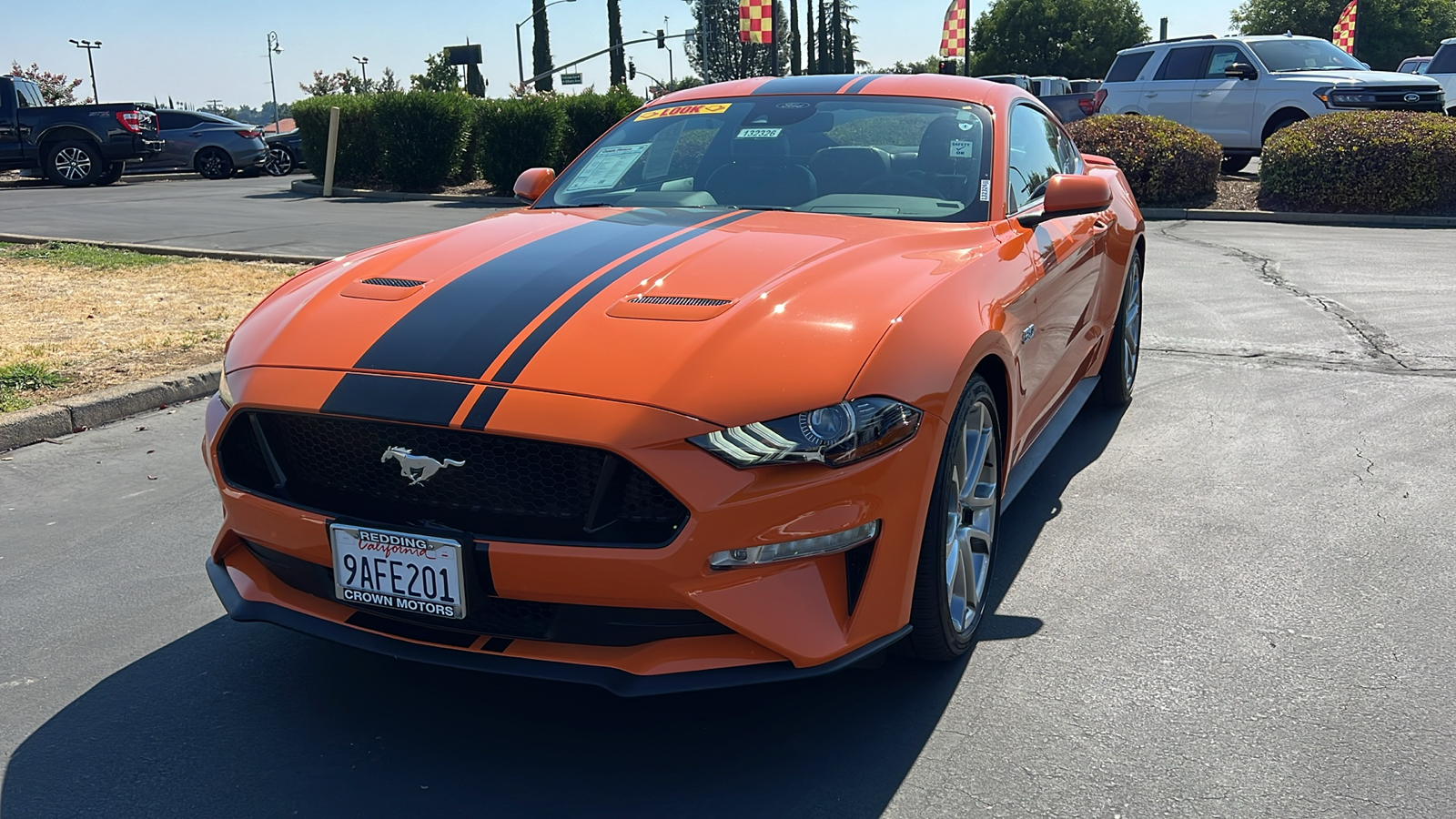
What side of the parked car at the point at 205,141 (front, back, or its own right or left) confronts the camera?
left

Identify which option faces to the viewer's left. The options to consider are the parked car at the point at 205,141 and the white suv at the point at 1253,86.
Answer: the parked car

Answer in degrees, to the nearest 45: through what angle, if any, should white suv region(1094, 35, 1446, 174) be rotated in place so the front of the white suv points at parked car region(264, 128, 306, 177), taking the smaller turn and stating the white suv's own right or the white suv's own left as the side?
approximately 135° to the white suv's own right

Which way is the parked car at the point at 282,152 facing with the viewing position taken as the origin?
facing to the left of the viewer

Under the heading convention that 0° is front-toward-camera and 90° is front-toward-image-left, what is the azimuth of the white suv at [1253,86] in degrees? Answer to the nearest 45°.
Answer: approximately 315°

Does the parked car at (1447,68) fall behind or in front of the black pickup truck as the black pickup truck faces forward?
behind

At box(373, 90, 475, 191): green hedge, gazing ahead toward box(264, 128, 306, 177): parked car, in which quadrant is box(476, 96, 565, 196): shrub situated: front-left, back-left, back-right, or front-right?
back-right

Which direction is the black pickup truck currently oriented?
to the viewer's left
